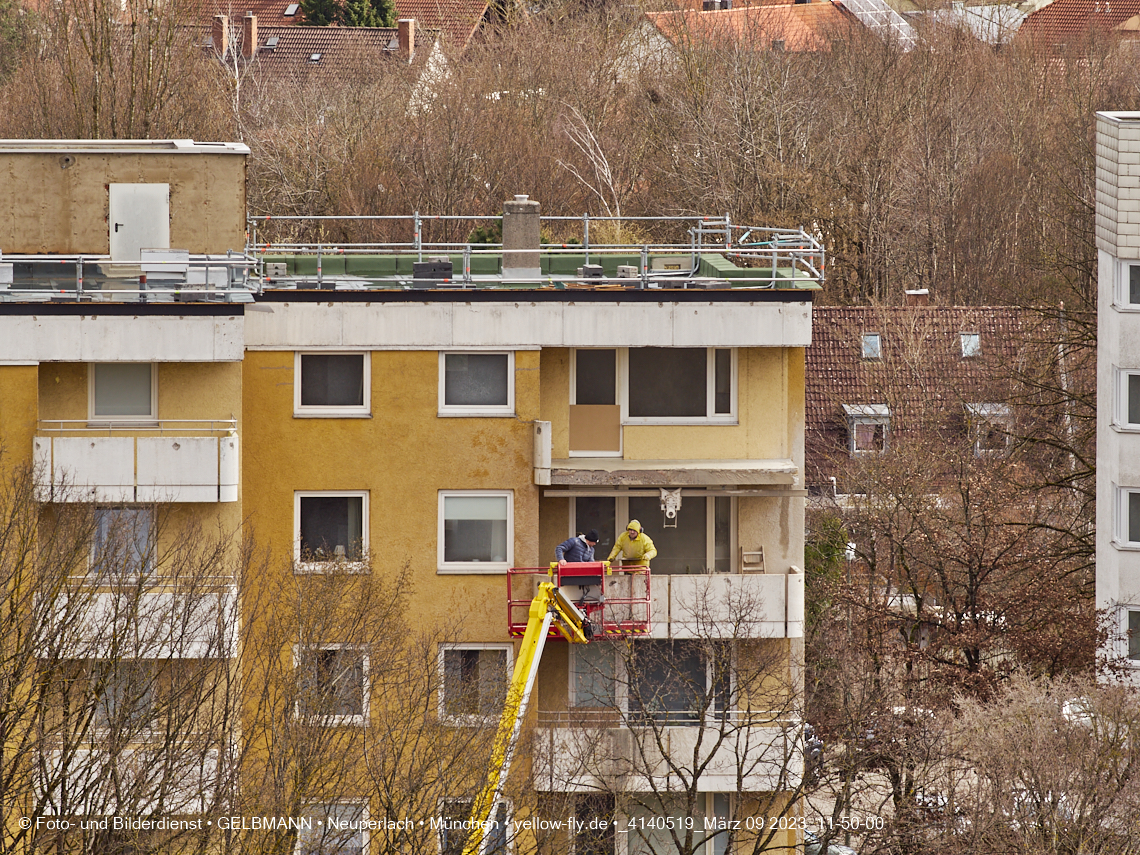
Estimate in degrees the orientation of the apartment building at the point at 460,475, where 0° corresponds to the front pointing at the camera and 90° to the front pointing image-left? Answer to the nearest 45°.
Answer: approximately 0°

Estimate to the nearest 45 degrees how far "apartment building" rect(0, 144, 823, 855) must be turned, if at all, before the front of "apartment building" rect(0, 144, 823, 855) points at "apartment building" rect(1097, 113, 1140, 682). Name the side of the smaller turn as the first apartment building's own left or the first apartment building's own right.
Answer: approximately 135° to the first apartment building's own left
